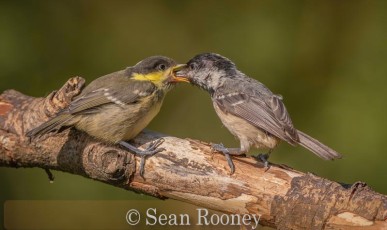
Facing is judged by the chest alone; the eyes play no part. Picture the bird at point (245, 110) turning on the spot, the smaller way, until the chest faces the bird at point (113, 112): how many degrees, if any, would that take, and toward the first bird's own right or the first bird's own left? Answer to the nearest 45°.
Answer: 0° — it already faces it

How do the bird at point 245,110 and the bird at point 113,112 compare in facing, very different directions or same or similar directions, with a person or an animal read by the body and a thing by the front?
very different directions

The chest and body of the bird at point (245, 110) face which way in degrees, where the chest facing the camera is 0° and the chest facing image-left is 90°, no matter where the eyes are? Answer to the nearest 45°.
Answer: approximately 90°

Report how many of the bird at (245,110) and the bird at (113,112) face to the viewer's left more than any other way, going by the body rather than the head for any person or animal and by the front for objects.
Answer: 1

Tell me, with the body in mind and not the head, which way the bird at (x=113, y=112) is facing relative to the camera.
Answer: to the viewer's right

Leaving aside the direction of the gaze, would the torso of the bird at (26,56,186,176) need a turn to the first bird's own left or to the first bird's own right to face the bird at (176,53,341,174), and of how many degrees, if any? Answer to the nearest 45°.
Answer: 0° — it already faces it
